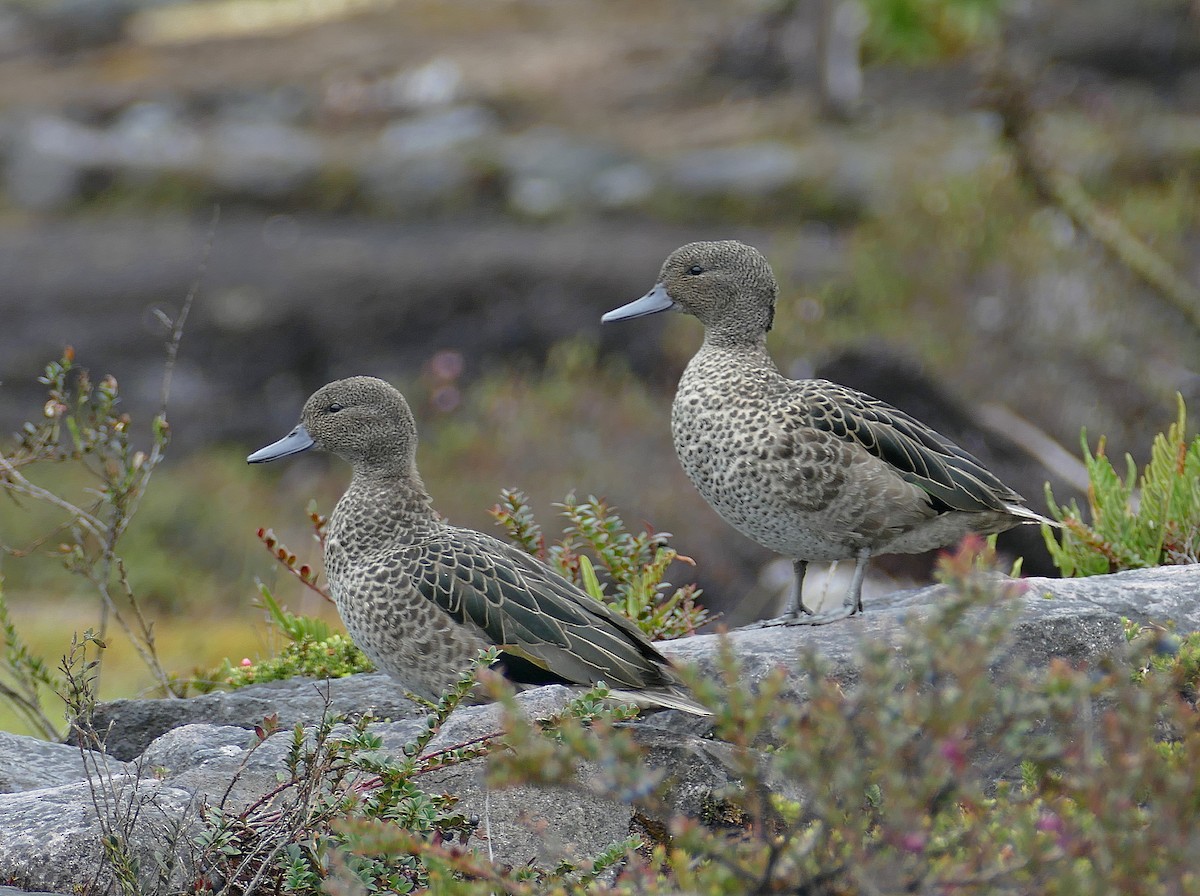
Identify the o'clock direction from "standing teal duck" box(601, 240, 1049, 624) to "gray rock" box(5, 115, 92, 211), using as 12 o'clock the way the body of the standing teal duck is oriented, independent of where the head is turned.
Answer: The gray rock is roughly at 2 o'clock from the standing teal duck.

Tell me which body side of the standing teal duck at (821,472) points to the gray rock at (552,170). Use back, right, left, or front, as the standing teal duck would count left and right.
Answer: right

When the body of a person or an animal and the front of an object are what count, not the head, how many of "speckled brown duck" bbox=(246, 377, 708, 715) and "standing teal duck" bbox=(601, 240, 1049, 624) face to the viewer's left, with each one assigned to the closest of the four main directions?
2

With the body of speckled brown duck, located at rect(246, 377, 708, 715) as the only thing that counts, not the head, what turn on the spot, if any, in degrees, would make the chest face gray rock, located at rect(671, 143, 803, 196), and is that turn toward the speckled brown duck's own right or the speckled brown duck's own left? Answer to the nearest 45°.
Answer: approximately 90° to the speckled brown duck's own right

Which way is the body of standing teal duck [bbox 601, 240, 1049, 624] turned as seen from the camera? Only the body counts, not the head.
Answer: to the viewer's left

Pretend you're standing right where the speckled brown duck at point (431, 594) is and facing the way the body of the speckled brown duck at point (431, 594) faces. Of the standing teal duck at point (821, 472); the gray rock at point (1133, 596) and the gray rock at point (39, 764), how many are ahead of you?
1

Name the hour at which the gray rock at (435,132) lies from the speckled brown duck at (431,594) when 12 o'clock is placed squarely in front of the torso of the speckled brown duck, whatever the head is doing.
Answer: The gray rock is roughly at 3 o'clock from the speckled brown duck.

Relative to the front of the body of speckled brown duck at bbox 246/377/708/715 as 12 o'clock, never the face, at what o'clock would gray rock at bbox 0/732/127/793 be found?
The gray rock is roughly at 12 o'clock from the speckled brown duck.

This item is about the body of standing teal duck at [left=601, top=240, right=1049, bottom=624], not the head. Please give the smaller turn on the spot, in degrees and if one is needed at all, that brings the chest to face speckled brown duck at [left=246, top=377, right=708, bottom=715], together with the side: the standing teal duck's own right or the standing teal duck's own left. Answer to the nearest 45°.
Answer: approximately 45° to the standing teal duck's own left

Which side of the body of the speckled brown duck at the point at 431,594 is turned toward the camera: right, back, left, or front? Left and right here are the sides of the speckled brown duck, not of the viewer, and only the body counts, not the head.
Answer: left

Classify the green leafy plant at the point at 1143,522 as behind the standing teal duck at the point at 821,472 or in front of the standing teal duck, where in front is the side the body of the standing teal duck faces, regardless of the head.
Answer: behind

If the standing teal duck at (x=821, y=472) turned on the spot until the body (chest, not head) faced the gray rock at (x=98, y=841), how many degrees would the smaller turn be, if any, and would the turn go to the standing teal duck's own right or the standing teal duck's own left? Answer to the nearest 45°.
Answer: approximately 45° to the standing teal duck's own left

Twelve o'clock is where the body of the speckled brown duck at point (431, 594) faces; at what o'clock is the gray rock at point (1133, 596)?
The gray rock is roughly at 6 o'clock from the speckled brown duck.

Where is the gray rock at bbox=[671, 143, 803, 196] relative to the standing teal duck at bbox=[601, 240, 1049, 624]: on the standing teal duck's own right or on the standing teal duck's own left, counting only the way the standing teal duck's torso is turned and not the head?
on the standing teal duck's own right
